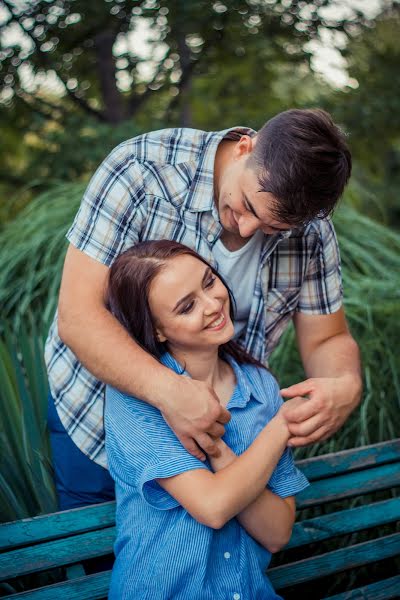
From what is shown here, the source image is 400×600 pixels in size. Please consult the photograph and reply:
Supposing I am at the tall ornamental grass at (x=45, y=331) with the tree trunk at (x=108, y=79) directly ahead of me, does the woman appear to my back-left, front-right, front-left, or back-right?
back-right

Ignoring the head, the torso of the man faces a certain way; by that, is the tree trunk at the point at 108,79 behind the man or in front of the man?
behind

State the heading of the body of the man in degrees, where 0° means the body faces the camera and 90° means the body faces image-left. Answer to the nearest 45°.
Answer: approximately 315°
